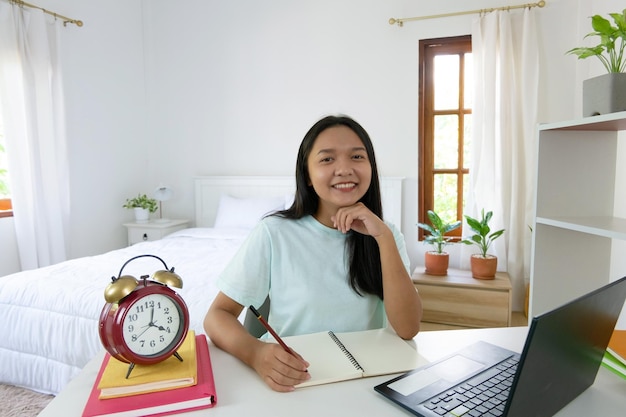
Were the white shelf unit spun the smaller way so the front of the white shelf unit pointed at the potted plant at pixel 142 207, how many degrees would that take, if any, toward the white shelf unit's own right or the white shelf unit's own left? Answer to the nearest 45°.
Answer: approximately 45° to the white shelf unit's own right

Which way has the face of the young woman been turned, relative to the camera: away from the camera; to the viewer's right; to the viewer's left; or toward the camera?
toward the camera

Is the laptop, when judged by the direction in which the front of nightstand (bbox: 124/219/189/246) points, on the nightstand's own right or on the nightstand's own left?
on the nightstand's own left

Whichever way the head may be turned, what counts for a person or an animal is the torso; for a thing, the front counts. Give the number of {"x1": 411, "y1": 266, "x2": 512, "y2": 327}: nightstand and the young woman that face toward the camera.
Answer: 2

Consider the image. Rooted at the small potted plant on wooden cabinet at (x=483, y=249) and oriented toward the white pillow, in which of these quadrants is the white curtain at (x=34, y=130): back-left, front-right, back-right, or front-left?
front-left

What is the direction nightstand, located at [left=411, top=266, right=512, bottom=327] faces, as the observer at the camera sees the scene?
facing the viewer

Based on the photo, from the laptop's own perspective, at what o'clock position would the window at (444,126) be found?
The window is roughly at 1 o'clock from the laptop.

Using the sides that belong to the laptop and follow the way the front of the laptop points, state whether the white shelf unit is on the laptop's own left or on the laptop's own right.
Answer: on the laptop's own right

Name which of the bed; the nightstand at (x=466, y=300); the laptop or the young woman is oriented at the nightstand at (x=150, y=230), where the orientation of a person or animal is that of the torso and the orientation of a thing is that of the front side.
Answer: the laptop

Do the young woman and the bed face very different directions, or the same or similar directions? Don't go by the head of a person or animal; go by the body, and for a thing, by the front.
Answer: same or similar directions

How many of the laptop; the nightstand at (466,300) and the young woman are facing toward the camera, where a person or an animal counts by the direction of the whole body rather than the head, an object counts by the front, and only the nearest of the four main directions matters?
2

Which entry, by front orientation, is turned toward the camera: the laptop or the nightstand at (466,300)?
the nightstand

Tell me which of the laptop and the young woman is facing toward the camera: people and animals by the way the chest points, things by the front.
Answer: the young woman

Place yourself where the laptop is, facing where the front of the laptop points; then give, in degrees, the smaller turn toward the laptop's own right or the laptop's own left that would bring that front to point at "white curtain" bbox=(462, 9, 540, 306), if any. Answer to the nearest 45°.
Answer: approximately 45° to the laptop's own right

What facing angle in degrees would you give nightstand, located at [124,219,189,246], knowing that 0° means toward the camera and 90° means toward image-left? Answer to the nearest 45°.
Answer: approximately 45°

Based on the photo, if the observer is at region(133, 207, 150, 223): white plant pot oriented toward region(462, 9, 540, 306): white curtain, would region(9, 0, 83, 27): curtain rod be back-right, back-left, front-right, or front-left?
back-right

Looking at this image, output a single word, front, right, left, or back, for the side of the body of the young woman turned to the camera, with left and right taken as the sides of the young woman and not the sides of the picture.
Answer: front

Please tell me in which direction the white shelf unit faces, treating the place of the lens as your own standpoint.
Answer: facing the viewer and to the left of the viewer

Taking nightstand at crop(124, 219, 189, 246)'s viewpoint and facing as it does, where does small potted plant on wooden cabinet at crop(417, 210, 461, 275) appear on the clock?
The small potted plant on wooden cabinet is roughly at 9 o'clock from the nightstand.
